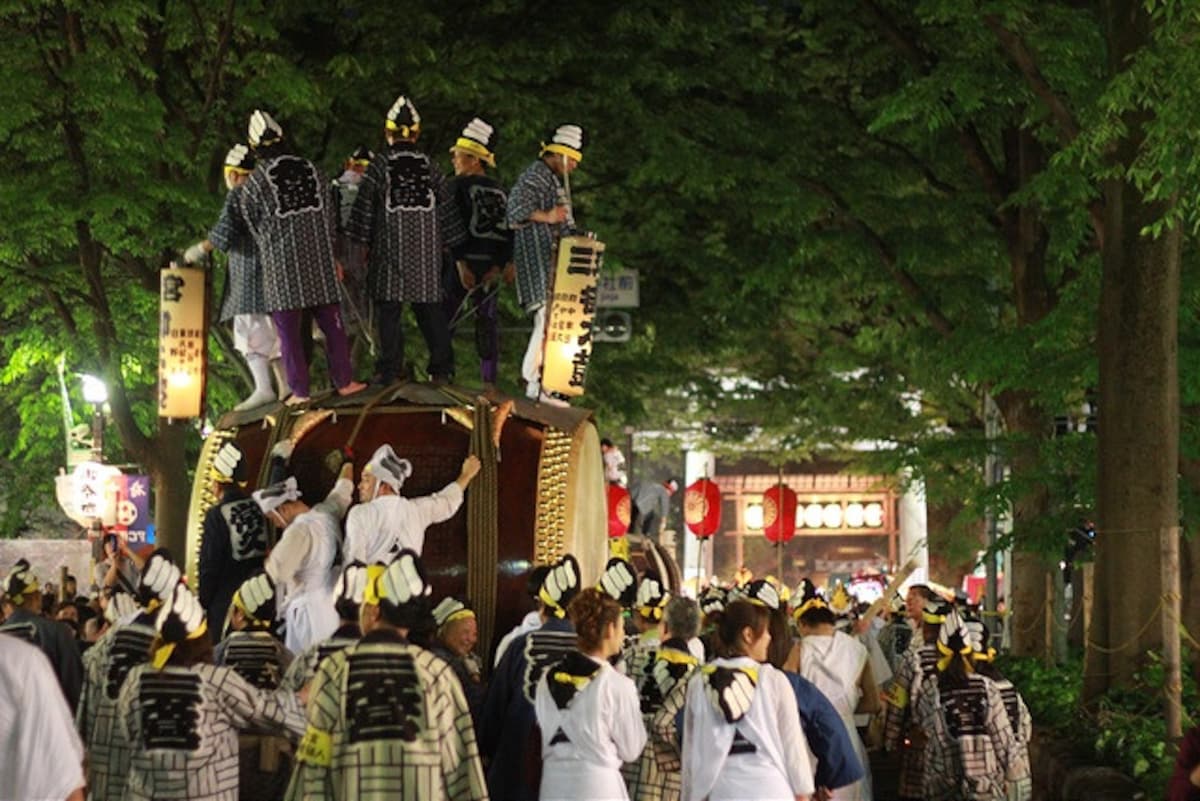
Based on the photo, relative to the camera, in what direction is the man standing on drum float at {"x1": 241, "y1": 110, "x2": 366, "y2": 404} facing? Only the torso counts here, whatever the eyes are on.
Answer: away from the camera

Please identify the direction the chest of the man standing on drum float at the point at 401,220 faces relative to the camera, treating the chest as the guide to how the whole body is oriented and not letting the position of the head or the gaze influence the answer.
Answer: away from the camera

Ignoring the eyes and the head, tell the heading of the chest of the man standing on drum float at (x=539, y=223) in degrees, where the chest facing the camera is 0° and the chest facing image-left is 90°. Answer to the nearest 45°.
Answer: approximately 270°

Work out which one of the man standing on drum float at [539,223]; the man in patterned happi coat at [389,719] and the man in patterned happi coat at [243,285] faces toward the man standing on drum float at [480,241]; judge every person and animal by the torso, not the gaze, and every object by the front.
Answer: the man in patterned happi coat at [389,719]

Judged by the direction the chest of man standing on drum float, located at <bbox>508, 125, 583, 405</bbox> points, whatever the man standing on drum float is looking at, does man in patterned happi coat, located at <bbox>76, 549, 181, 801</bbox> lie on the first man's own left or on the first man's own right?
on the first man's own right

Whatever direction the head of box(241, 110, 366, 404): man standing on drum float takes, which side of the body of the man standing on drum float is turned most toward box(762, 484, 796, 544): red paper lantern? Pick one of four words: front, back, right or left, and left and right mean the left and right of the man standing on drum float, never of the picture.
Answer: front

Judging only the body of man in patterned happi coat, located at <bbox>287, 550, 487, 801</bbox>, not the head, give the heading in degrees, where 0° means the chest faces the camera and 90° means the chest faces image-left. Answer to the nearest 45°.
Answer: approximately 180°

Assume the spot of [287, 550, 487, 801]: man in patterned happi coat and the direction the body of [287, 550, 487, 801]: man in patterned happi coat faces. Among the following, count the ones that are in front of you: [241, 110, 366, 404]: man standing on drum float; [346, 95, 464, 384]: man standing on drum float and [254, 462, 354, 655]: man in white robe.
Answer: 3

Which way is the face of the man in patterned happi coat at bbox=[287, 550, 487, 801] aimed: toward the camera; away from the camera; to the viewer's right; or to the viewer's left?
away from the camera
